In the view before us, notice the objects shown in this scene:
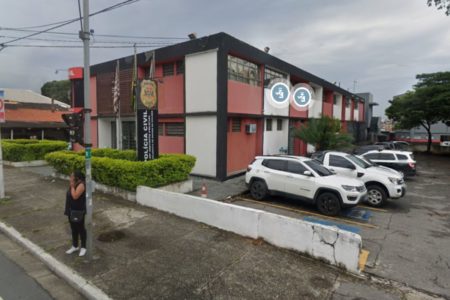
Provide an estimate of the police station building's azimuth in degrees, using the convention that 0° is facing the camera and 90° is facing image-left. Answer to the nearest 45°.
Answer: approximately 45°

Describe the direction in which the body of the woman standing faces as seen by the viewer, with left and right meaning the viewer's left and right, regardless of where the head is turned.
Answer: facing the viewer and to the left of the viewer

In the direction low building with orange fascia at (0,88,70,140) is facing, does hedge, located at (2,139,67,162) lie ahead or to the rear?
ahead
